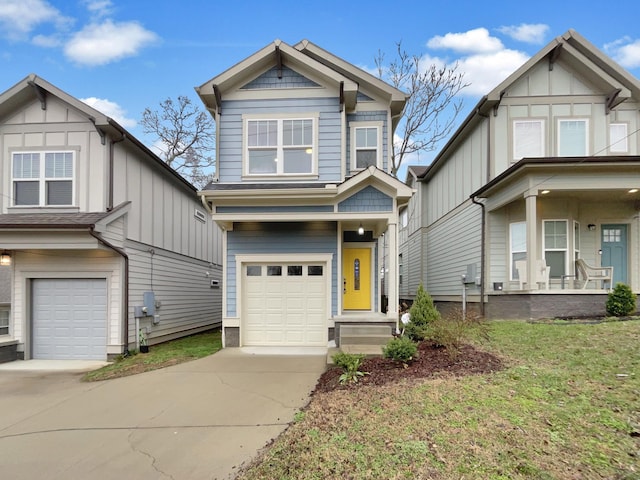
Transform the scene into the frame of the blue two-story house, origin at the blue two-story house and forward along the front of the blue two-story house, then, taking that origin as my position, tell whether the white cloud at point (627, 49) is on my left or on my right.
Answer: on my left

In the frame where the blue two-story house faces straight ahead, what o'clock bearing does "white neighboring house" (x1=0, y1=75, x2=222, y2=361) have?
The white neighboring house is roughly at 3 o'clock from the blue two-story house.

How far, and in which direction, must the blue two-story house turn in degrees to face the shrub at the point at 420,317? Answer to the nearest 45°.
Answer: approximately 45° to its left

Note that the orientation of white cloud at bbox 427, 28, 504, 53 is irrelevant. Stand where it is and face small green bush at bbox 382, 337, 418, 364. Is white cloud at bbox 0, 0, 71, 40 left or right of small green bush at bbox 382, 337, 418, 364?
right

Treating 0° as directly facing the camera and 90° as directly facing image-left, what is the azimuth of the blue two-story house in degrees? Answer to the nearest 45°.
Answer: approximately 0°

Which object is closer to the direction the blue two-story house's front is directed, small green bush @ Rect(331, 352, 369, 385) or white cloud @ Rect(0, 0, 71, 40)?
the small green bush

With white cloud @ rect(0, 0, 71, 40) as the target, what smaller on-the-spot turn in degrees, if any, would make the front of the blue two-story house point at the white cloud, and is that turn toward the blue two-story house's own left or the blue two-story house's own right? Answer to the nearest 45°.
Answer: approximately 135° to the blue two-story house's own right
